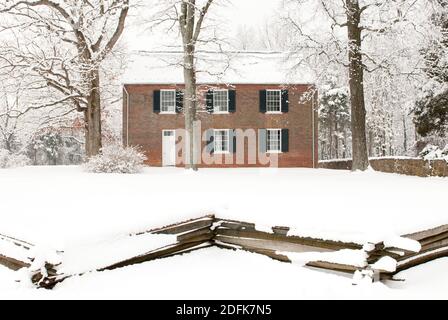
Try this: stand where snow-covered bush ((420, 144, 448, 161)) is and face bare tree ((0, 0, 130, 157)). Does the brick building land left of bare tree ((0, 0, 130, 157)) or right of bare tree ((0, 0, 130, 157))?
right

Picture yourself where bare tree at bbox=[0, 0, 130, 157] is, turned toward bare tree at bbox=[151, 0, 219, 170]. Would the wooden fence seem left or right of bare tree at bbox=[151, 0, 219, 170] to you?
right

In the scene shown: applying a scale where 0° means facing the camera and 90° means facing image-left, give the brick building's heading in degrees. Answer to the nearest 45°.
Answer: approximately 0°

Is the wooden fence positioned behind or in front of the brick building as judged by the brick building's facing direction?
in front

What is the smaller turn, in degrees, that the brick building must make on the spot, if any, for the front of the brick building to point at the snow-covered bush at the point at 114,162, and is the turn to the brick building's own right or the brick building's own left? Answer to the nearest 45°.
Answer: approximately 45° to the brick building's own right

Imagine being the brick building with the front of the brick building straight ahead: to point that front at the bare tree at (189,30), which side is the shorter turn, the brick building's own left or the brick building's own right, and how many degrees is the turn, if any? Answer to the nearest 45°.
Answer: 0° — it already faces it
